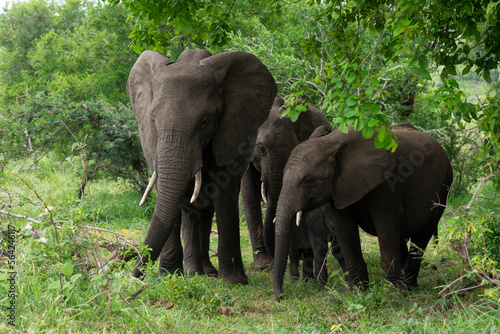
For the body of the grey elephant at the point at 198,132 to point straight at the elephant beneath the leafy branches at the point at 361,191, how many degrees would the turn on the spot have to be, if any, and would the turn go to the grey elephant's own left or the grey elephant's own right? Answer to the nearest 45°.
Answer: approximately 90° to the grey elephant's own left

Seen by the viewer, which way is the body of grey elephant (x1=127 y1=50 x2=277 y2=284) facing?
toward the camera
